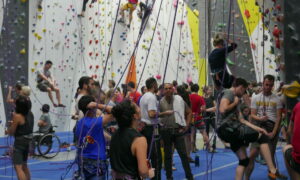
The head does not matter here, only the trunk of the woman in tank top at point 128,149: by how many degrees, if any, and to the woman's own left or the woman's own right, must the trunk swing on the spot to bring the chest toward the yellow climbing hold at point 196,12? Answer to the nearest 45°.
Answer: approximately 45° to the woman's own left

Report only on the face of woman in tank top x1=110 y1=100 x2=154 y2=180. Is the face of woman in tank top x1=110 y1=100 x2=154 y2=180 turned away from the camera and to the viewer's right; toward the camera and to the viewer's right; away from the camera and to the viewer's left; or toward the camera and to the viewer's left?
away from the camera and to the viewer's right

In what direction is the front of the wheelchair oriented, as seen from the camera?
facing away from the viewer and to the left of the viewer

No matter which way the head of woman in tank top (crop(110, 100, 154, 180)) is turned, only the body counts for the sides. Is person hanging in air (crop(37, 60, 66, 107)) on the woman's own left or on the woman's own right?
on the woman's own left

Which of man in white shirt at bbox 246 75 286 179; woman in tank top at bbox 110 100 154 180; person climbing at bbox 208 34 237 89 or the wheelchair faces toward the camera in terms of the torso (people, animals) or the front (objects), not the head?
the man in white shirt

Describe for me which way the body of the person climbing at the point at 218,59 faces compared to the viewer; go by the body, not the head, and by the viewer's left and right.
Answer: facing away from the viewer and to the right of the viewer

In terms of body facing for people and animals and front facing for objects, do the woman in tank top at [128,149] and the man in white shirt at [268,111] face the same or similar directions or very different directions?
very different directions

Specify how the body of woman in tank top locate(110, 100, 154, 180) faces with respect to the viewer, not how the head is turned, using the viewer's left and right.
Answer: facing away from the viewer and to the right of the viewer
